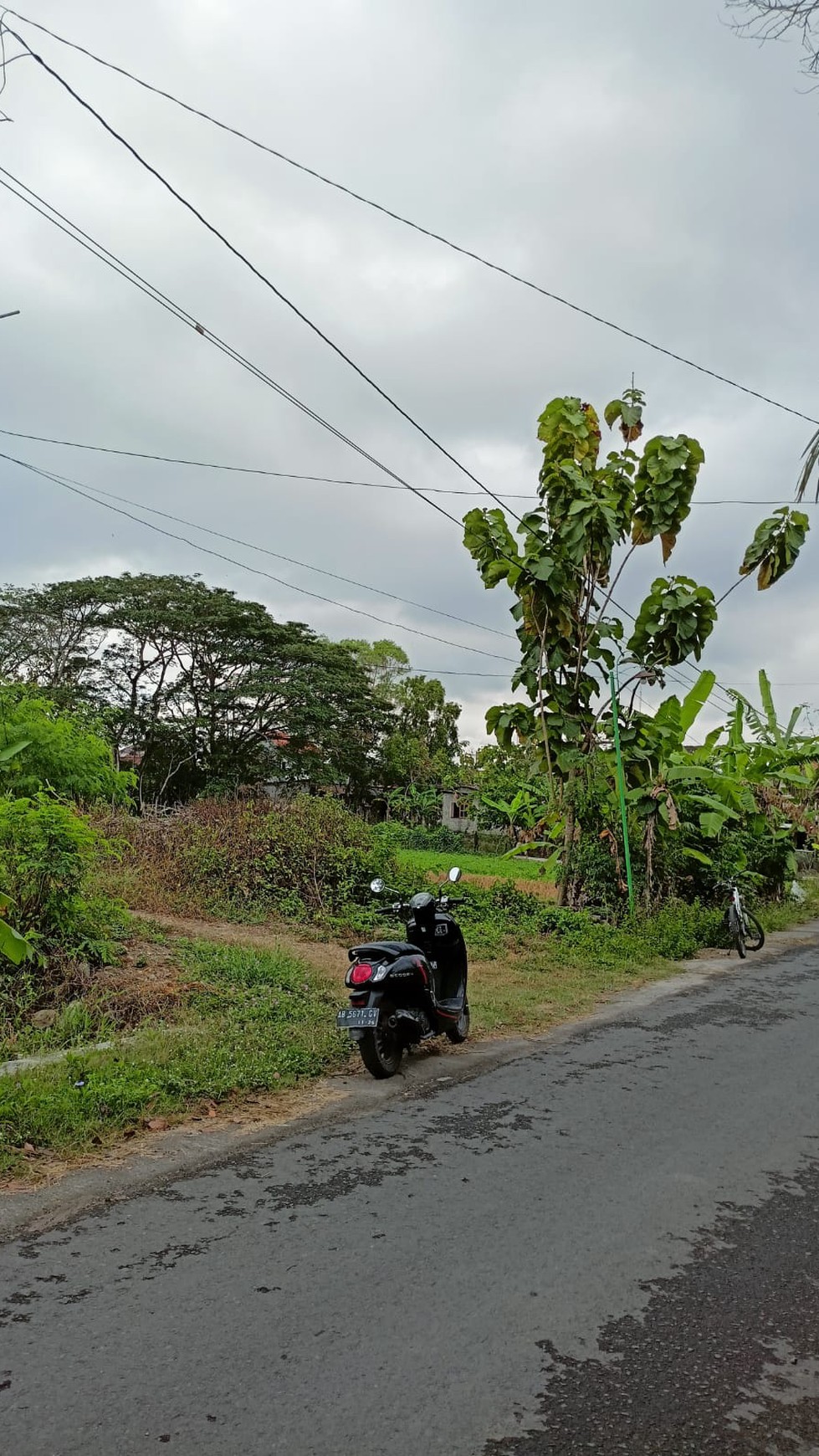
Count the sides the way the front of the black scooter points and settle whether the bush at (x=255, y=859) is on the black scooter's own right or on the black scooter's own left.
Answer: on the black scooter's own left

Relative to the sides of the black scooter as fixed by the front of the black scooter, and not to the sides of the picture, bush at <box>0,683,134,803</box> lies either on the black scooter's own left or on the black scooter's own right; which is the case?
on the black scooter's own left

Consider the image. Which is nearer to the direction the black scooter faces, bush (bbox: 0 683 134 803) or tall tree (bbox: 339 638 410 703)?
the tall tree

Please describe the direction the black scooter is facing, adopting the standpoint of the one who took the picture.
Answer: facing away from the viewer and to the right of the viewer
